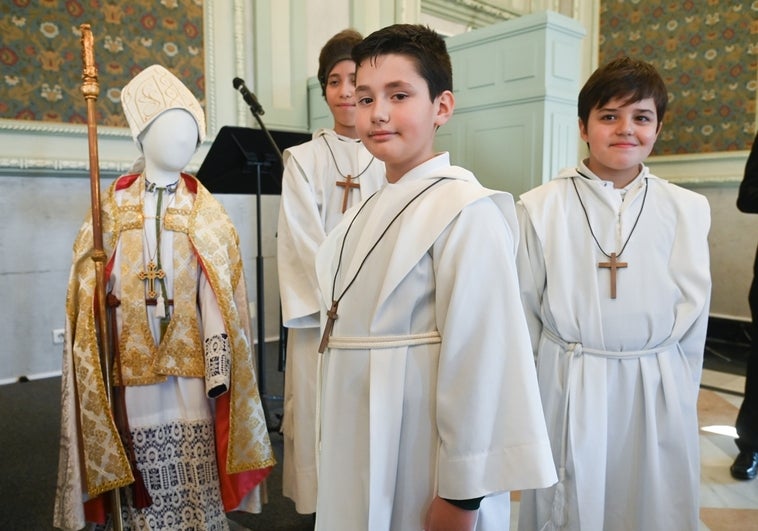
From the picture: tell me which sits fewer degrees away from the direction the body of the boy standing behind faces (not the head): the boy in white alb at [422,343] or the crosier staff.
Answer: the boy in white alb

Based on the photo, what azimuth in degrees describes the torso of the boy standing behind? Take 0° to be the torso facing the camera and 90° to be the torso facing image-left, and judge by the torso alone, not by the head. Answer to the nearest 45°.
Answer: approximately 315°

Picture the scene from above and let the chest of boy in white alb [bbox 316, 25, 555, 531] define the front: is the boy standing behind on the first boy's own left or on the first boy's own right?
on the first boy's own right

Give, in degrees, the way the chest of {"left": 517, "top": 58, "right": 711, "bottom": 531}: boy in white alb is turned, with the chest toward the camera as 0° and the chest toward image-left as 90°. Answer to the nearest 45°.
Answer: approximately 0°

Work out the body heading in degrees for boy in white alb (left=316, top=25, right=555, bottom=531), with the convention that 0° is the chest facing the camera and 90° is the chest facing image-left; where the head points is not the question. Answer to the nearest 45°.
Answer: approximately 45°

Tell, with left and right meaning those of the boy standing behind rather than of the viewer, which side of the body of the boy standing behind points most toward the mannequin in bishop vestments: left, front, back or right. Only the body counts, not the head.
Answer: right

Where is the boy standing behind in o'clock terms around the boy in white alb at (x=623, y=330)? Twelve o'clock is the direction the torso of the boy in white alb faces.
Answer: The boy standing behind is roughly at 3 o'clock from the boy in white alb.
